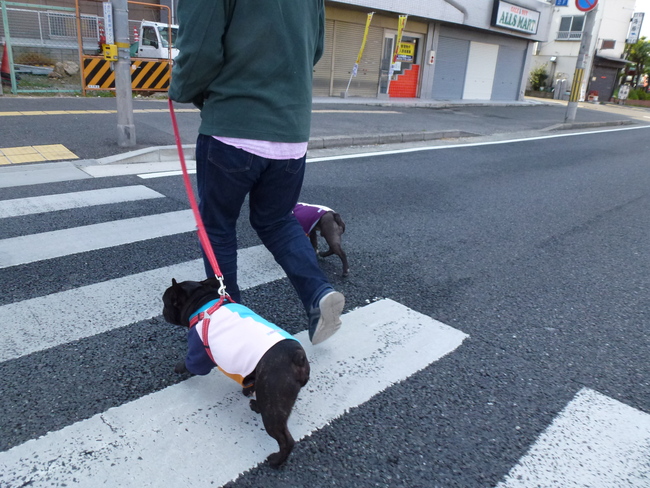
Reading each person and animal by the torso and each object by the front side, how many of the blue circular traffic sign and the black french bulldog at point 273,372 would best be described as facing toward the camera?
1

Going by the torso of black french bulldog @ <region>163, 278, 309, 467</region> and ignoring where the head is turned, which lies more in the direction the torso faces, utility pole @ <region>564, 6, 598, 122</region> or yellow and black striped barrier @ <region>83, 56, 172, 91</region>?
the yellow and black striped barrier

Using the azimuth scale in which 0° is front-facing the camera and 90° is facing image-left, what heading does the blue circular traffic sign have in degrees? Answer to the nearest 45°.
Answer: approximately 0°

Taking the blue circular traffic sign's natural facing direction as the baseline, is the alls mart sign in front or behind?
behind

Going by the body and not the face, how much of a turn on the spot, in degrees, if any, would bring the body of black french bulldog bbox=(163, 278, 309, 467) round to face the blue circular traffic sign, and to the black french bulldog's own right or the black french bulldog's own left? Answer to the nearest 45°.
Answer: approximately 90° to the black french bulldog's own right

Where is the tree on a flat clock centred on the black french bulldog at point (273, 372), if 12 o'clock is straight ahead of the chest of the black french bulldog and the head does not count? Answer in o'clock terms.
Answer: The tree is roughly at 3 o'clock from the black french bulldog.

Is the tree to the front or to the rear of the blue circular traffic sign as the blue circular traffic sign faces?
to the rear

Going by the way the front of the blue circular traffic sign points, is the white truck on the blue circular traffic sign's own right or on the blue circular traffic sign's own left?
on the blue circular traffic sign's own right

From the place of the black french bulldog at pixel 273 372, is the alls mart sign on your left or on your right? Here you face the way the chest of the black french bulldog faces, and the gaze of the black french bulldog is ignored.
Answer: on your right

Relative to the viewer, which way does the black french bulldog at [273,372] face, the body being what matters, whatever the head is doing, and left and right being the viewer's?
facing away from the viewer and to the left of the viewer
